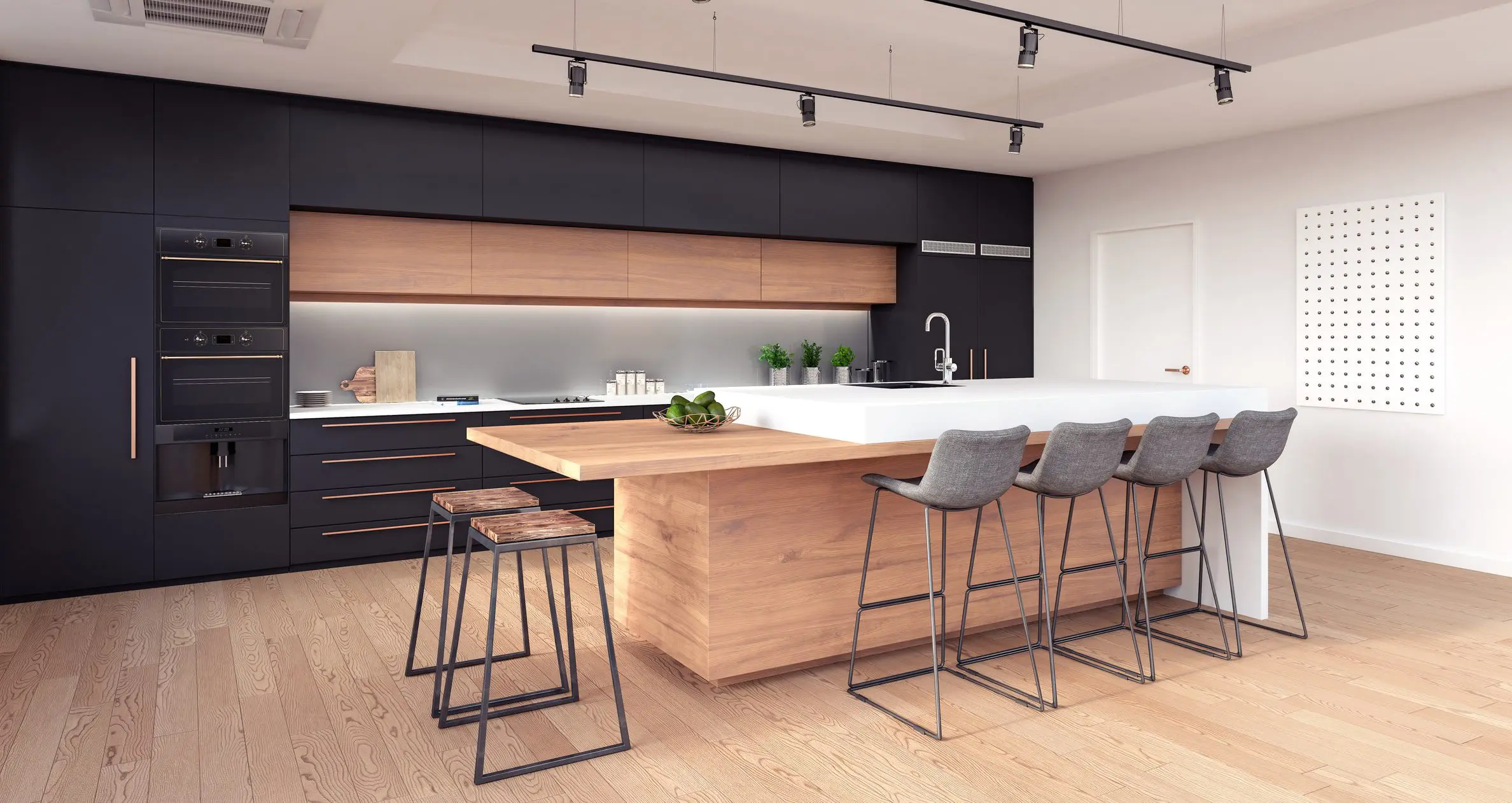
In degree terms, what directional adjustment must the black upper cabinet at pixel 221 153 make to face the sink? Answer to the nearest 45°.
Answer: approximately 45° to its left

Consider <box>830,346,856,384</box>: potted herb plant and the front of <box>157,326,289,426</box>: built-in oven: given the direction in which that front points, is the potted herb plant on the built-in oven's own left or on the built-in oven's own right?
on the built-in oven's own left

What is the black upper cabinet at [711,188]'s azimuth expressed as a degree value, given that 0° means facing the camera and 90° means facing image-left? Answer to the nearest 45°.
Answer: approximately 315°

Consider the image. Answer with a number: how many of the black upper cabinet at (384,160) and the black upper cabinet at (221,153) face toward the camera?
2

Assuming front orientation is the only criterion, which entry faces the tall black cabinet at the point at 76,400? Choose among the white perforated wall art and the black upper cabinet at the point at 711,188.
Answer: the white perforated wall art
